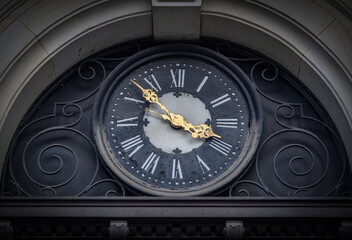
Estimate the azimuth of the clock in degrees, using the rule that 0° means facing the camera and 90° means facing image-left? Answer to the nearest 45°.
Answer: approximately 0°
